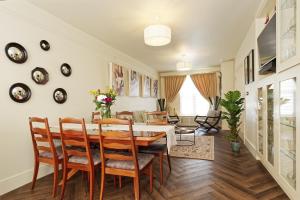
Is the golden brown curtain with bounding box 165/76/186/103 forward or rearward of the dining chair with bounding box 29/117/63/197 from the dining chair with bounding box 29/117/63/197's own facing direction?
forward

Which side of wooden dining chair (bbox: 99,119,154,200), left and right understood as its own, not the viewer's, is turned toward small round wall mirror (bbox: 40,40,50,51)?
left

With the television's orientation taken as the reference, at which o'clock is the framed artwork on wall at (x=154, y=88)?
The framed artwork on wall is roughly at 3 o'clock from the television.

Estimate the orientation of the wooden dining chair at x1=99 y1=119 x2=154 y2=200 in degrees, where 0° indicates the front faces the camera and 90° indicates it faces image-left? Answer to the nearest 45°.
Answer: approximately 225°

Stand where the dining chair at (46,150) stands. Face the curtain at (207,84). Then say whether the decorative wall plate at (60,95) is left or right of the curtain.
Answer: left

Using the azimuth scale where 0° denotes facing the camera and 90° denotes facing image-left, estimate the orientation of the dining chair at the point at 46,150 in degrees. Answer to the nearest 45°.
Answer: approximately 225°

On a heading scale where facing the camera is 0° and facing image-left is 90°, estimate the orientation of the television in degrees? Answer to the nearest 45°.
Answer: approximately 45°

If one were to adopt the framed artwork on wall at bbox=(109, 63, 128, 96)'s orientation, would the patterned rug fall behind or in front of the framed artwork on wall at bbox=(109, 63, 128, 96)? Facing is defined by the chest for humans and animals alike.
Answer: in front

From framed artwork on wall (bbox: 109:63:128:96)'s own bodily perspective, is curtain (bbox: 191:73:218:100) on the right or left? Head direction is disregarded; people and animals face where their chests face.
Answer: on its left

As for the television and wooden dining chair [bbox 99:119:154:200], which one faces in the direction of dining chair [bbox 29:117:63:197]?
the television
